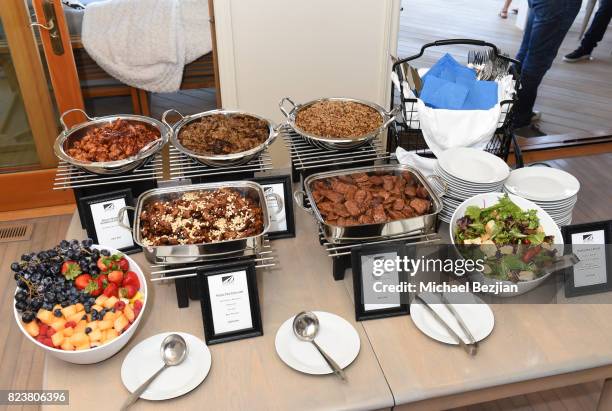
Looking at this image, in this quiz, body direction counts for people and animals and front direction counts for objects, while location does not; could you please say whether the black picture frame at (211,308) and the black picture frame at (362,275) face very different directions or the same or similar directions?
same or similar directions

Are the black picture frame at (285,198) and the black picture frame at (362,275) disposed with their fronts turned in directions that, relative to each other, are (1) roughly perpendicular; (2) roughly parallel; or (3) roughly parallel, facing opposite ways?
roughly parallel

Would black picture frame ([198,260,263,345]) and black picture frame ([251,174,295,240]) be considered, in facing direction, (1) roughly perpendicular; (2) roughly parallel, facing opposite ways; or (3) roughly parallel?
roughly parallel

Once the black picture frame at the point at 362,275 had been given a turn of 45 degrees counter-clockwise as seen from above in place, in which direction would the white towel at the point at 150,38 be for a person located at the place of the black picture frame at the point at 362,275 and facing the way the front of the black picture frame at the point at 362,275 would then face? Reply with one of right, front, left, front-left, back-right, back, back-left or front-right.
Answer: back

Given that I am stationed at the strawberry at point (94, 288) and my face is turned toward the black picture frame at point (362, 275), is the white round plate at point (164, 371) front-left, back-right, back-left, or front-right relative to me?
front-right

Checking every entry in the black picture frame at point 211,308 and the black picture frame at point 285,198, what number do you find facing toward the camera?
2

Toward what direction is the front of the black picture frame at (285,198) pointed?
toward the camera

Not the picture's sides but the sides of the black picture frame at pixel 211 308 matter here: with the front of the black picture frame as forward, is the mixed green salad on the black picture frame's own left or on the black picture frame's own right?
on the black picture frame's own left

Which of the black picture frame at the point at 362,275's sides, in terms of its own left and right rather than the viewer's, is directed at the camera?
front
